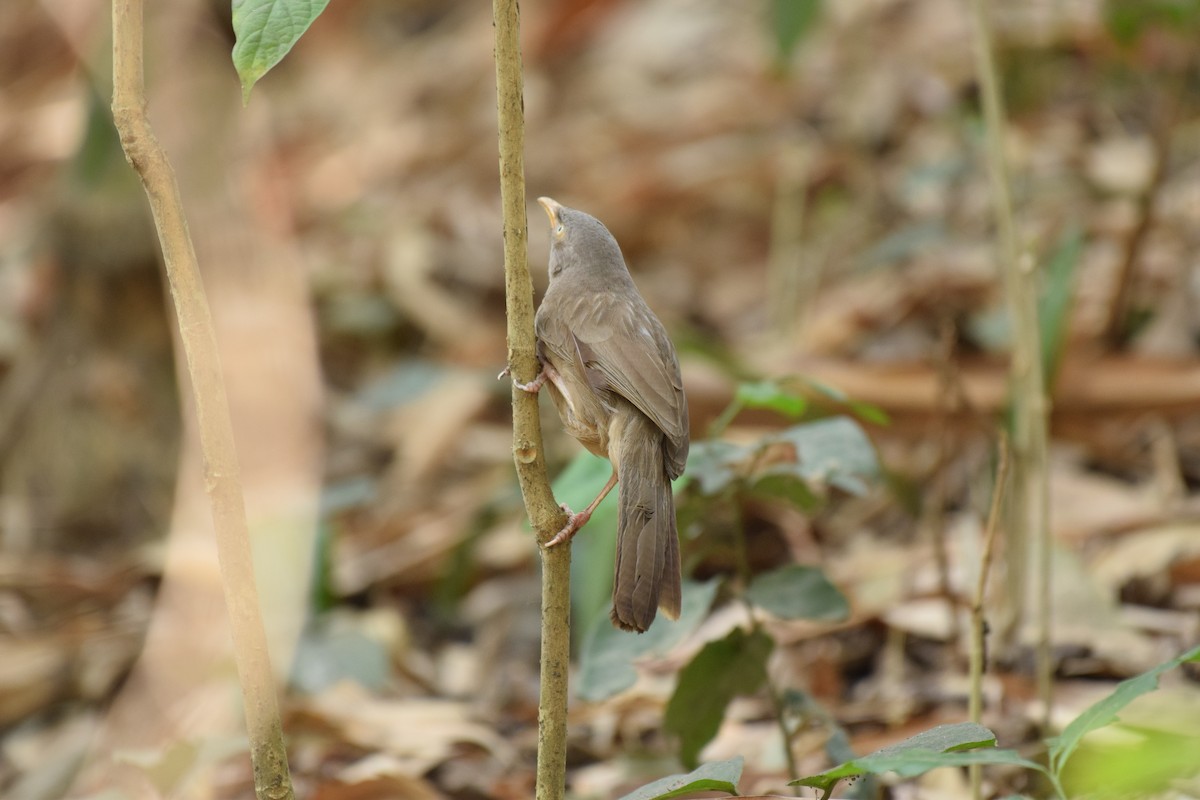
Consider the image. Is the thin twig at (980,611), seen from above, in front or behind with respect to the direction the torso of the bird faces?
behind

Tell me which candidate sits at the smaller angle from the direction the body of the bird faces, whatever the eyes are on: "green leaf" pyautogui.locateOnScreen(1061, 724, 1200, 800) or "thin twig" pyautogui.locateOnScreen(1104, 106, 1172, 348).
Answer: the thin twig

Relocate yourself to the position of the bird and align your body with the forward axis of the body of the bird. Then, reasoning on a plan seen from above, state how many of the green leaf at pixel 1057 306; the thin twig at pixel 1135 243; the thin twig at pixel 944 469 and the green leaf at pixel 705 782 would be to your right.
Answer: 3

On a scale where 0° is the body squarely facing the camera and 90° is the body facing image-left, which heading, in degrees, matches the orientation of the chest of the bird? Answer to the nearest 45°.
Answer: approximately 135°

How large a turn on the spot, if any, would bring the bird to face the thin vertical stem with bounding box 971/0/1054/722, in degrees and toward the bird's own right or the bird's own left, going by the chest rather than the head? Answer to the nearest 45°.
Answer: approximately 90° to the bird's own right

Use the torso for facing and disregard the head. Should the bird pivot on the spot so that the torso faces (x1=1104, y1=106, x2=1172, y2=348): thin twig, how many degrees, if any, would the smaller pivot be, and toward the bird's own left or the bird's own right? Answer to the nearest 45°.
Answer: approximately 90° to the bird's own right

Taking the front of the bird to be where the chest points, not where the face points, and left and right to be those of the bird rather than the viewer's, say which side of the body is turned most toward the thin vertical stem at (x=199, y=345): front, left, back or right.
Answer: left
